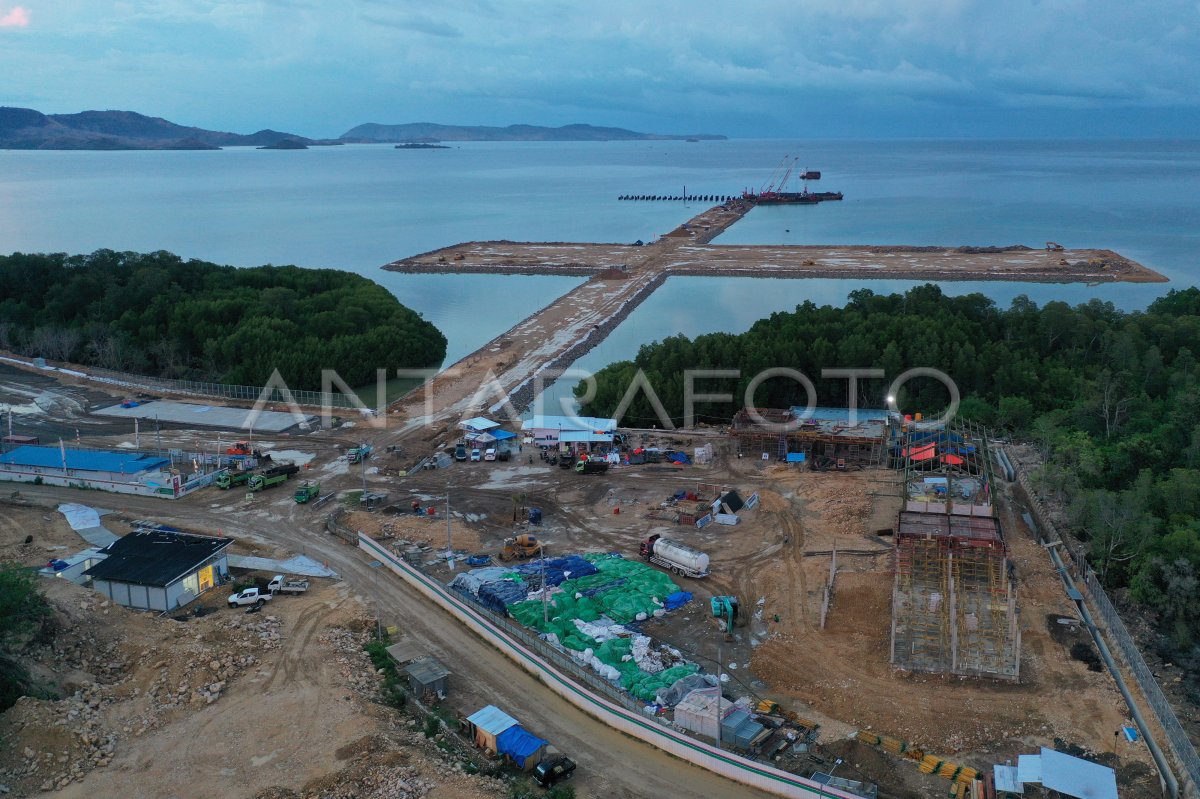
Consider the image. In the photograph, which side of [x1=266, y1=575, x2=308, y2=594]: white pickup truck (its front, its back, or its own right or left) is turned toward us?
left

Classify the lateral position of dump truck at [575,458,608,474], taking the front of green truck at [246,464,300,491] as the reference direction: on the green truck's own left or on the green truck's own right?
on the green truck's own left

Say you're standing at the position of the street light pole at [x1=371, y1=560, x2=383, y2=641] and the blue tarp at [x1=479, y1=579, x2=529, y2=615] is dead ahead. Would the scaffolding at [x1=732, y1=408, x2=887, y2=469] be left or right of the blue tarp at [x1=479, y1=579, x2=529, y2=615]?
left

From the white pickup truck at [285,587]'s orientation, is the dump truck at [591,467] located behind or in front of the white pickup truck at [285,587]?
behind

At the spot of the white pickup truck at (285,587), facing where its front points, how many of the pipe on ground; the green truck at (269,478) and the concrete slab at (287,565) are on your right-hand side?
2
